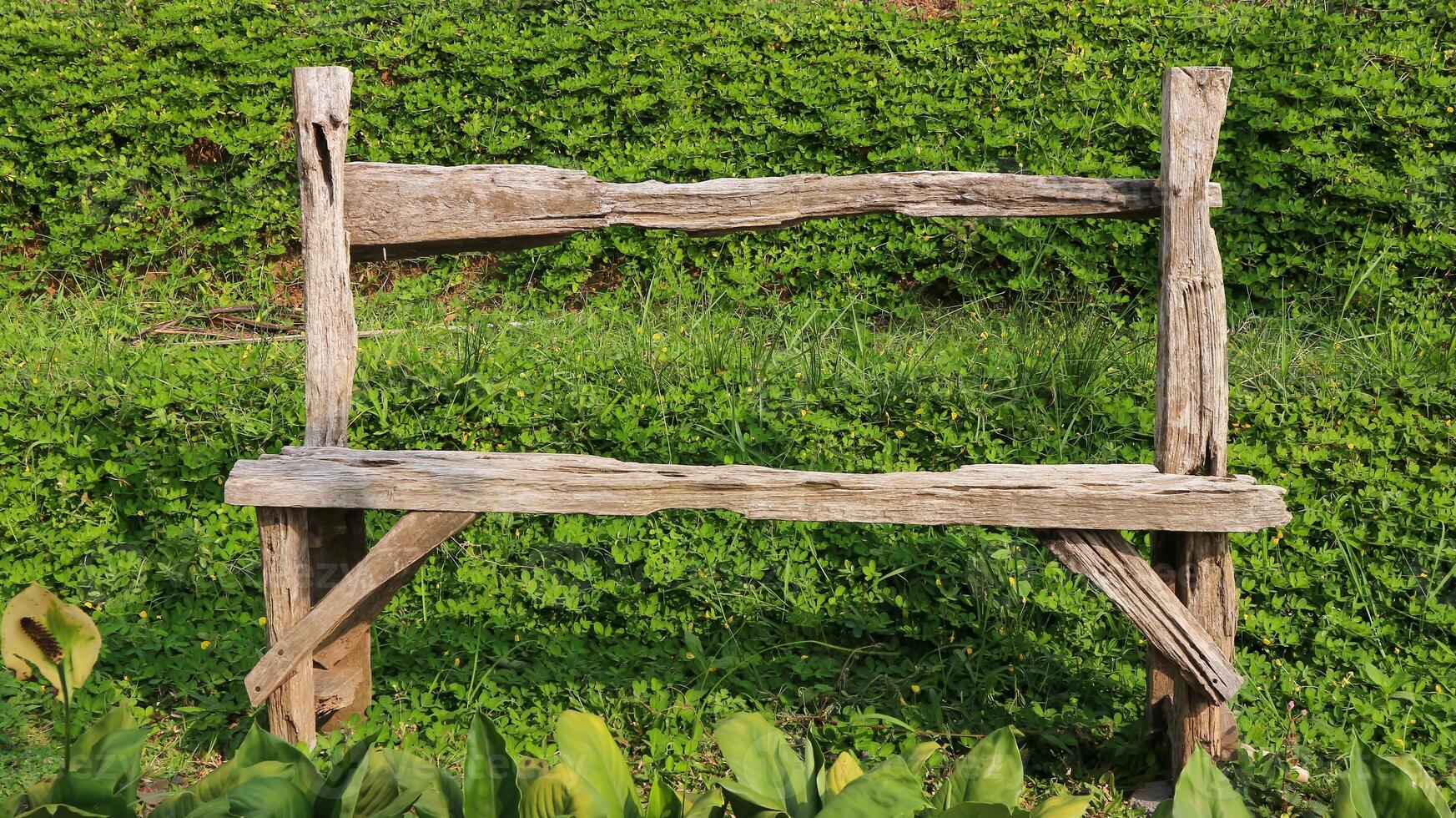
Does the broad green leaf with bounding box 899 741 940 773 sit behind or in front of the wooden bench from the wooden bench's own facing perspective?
in front

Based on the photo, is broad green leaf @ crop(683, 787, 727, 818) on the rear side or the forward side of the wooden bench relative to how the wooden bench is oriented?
on the forward side

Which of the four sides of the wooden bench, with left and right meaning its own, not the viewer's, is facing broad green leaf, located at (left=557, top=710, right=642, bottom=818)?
front

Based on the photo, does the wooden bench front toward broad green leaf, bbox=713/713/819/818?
yes

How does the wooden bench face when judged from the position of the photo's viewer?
facing the viewer

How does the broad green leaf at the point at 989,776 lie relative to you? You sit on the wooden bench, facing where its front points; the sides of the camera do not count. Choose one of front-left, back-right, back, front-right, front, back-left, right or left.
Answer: front

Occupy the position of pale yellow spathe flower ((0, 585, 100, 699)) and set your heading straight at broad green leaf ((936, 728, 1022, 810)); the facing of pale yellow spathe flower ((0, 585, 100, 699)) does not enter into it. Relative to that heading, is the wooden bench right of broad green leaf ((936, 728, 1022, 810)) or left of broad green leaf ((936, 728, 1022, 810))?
left

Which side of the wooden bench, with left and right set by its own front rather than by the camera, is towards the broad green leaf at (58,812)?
front
